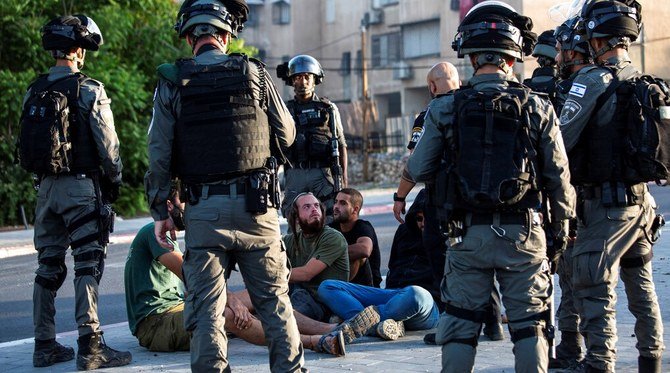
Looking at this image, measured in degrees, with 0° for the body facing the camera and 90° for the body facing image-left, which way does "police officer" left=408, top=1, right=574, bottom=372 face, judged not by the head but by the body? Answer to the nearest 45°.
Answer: approximately 180°

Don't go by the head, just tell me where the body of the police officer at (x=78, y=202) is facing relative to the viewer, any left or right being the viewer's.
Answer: facing away from the viewer and to the right of the viewer

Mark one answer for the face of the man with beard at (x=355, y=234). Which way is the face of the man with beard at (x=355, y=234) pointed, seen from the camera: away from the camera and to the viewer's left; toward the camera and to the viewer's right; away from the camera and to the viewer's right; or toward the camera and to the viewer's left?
toward the camera and to the viewer's left

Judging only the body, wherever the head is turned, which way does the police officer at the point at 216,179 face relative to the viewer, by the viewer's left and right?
facing away from the viewer

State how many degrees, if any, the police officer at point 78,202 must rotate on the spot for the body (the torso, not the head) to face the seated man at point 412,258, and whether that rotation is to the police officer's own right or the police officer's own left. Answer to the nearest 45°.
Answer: approximately 45° to the police officer's own right

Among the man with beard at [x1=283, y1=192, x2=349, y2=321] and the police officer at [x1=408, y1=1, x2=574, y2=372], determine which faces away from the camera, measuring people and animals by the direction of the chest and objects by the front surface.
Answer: the police officer

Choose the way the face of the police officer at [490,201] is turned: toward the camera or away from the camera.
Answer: away from the camera

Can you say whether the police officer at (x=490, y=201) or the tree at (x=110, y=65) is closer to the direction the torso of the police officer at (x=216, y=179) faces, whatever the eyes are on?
the tree

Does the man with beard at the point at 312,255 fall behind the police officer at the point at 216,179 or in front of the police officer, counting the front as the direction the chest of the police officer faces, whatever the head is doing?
in front

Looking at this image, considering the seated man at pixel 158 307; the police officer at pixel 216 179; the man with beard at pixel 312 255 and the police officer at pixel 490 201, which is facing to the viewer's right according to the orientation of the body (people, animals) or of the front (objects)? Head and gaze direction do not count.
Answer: the seated man

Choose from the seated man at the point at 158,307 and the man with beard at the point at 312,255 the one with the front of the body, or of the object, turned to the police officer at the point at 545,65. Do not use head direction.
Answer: the seated man

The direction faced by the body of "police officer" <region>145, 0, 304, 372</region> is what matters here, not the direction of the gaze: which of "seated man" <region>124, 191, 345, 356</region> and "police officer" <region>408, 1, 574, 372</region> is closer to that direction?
the seated man

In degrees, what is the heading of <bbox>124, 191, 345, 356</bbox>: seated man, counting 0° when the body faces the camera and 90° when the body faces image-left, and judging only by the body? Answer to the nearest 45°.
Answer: approximately 270°
